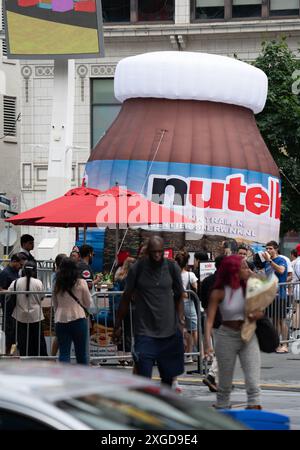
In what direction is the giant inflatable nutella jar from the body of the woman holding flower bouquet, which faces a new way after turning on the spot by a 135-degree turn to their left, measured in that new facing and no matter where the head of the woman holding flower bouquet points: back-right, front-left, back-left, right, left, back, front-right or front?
front

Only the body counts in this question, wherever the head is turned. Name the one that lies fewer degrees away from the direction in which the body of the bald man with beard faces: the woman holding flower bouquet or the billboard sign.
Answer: the woman holding flower bouquet

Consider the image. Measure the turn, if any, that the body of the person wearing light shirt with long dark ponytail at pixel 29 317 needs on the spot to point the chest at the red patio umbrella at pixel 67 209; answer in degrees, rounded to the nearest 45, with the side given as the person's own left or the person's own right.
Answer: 0° — they already face it

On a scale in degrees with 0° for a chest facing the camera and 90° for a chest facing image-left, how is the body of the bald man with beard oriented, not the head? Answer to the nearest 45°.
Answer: approximately 0°

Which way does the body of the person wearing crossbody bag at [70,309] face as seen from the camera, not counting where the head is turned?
away from the camera

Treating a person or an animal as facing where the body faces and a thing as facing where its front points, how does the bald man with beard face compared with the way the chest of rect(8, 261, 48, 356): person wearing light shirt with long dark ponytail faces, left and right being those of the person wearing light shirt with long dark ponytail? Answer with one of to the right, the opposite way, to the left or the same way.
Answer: the opposite way

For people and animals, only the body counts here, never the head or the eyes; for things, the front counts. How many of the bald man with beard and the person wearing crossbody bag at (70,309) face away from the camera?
1

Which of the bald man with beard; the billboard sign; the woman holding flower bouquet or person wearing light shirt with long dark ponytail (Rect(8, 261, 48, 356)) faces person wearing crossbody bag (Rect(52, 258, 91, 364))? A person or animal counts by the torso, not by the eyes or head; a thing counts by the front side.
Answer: the billboard sign

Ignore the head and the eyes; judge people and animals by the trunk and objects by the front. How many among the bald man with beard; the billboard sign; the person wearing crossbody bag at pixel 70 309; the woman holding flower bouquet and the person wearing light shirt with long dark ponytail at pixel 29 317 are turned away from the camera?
2

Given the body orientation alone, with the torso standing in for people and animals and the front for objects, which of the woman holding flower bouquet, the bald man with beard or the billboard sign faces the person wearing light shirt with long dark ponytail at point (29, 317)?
the billboard sign

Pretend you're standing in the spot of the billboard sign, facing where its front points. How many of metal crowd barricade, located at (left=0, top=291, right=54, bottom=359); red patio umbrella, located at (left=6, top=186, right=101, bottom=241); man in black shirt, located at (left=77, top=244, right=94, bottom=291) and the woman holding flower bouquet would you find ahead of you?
4

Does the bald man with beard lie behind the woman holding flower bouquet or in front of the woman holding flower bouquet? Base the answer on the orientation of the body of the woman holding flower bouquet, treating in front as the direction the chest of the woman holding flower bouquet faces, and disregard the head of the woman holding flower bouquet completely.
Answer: behind

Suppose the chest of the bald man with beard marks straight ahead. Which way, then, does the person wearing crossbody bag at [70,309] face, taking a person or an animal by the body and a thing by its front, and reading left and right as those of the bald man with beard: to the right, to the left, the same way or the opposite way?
the opposite way

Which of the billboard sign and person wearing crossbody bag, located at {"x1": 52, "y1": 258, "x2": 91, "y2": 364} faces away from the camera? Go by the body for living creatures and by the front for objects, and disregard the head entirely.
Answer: the person wearing crossbody bag

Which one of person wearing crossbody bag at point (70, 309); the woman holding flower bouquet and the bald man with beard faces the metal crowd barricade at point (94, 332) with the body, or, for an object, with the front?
the person wearing crossbody bag
